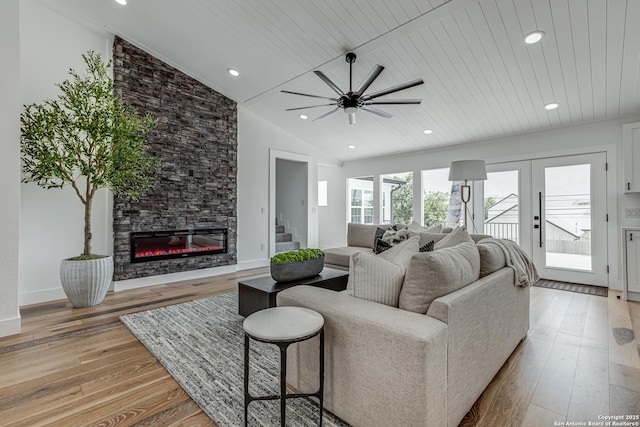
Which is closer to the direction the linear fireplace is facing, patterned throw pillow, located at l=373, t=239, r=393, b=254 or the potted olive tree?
the patterned throw pillow

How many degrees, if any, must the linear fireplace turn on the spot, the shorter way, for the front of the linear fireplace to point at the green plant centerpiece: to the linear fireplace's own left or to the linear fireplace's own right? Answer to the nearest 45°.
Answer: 0° — it already faces it

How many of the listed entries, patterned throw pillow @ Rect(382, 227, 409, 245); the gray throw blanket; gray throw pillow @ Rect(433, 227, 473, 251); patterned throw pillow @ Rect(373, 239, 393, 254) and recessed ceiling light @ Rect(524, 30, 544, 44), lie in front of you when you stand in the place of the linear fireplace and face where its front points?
5

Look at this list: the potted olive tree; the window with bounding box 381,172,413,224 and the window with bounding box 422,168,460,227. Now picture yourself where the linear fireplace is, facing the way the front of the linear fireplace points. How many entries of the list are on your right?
1

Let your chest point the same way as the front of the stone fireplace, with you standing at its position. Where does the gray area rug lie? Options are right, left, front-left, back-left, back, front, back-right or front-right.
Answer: front-right

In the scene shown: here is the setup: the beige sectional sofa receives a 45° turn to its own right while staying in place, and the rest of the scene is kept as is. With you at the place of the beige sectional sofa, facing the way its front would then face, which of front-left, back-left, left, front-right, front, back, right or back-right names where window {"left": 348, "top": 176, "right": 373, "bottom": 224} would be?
front

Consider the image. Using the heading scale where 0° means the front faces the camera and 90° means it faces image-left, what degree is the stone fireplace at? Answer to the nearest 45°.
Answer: approximately 315°

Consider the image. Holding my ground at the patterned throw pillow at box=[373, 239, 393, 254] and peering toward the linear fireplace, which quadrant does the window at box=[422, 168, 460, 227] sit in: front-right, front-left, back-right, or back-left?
back-right

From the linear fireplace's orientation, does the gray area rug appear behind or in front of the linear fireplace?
in front

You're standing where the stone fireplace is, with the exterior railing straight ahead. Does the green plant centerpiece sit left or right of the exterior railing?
right

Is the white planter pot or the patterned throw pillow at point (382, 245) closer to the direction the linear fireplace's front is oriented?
the patterned throw pillow

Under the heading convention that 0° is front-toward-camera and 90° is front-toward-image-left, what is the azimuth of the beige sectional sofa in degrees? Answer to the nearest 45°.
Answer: approximately 135°

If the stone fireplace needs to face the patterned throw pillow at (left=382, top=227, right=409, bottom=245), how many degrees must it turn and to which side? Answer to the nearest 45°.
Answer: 0° — it already faces it

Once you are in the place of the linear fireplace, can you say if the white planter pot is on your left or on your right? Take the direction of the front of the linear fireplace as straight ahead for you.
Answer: on your right

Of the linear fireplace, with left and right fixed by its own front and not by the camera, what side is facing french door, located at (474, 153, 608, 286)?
front
